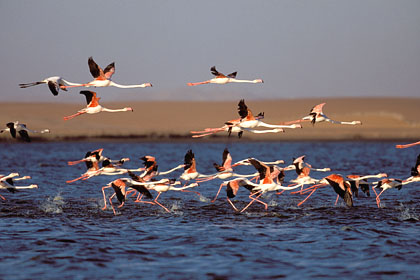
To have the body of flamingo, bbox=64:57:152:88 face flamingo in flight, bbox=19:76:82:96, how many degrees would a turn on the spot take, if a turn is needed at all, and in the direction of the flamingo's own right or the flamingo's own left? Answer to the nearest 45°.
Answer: approximately 135° to the flamingo's own right

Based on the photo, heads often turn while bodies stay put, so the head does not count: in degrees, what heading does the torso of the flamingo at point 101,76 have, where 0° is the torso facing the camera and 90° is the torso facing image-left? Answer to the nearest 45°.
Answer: approximately 270°
